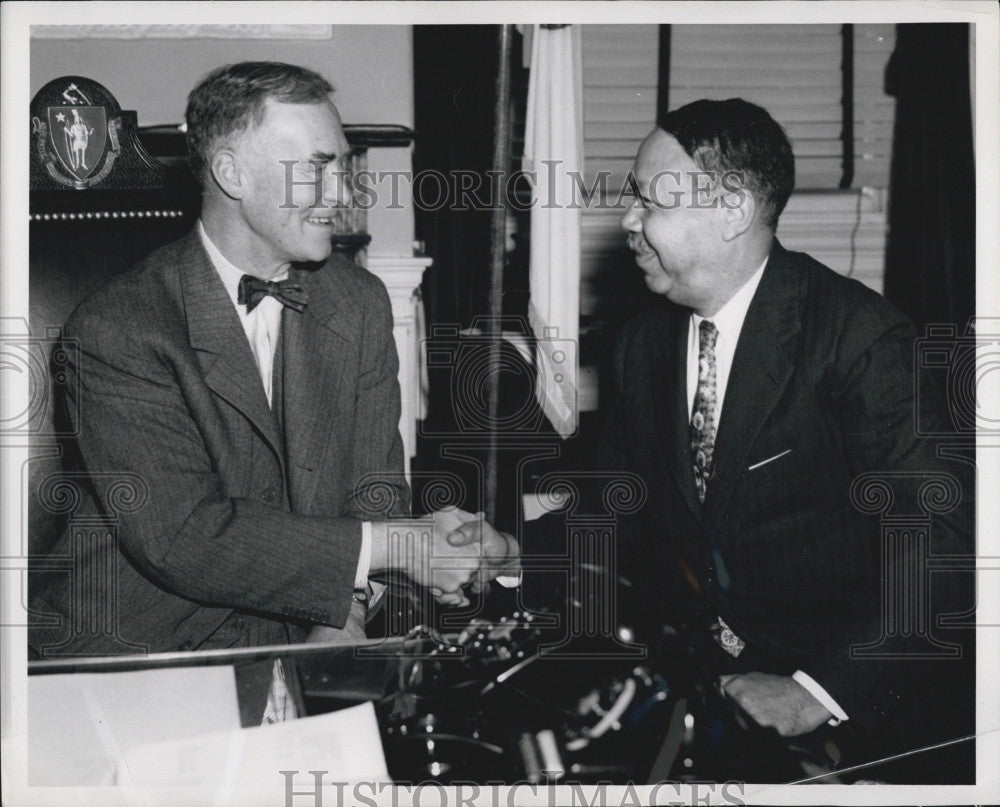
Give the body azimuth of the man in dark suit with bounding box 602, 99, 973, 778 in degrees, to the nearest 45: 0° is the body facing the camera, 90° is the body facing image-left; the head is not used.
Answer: approximately 45°

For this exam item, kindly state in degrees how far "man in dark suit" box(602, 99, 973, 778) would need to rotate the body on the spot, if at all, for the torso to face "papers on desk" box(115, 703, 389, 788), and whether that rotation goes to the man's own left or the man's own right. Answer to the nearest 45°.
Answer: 0° — they already face it

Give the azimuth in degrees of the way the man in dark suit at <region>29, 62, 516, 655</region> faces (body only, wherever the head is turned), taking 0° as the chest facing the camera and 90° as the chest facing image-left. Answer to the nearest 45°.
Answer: approximately 315°

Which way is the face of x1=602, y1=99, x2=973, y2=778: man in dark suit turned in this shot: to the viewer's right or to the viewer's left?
to the viewer's left
